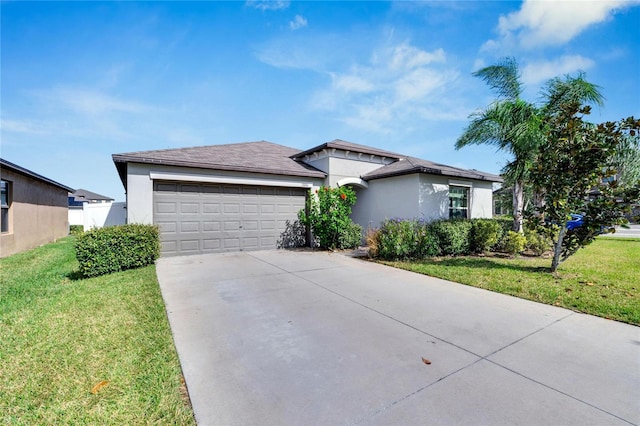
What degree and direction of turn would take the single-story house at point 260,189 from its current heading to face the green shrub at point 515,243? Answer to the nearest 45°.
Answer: approximately 45° to its left

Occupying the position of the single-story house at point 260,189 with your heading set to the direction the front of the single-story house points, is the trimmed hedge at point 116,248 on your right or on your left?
on your right

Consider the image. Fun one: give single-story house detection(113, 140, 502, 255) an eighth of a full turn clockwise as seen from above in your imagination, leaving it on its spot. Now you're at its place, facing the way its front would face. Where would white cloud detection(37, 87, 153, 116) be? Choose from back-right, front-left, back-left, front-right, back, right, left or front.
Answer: right

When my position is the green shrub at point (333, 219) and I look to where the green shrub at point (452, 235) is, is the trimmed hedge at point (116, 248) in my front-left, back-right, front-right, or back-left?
back-right

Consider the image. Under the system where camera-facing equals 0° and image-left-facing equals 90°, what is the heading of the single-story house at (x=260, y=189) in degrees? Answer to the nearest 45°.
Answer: approximately 315°
